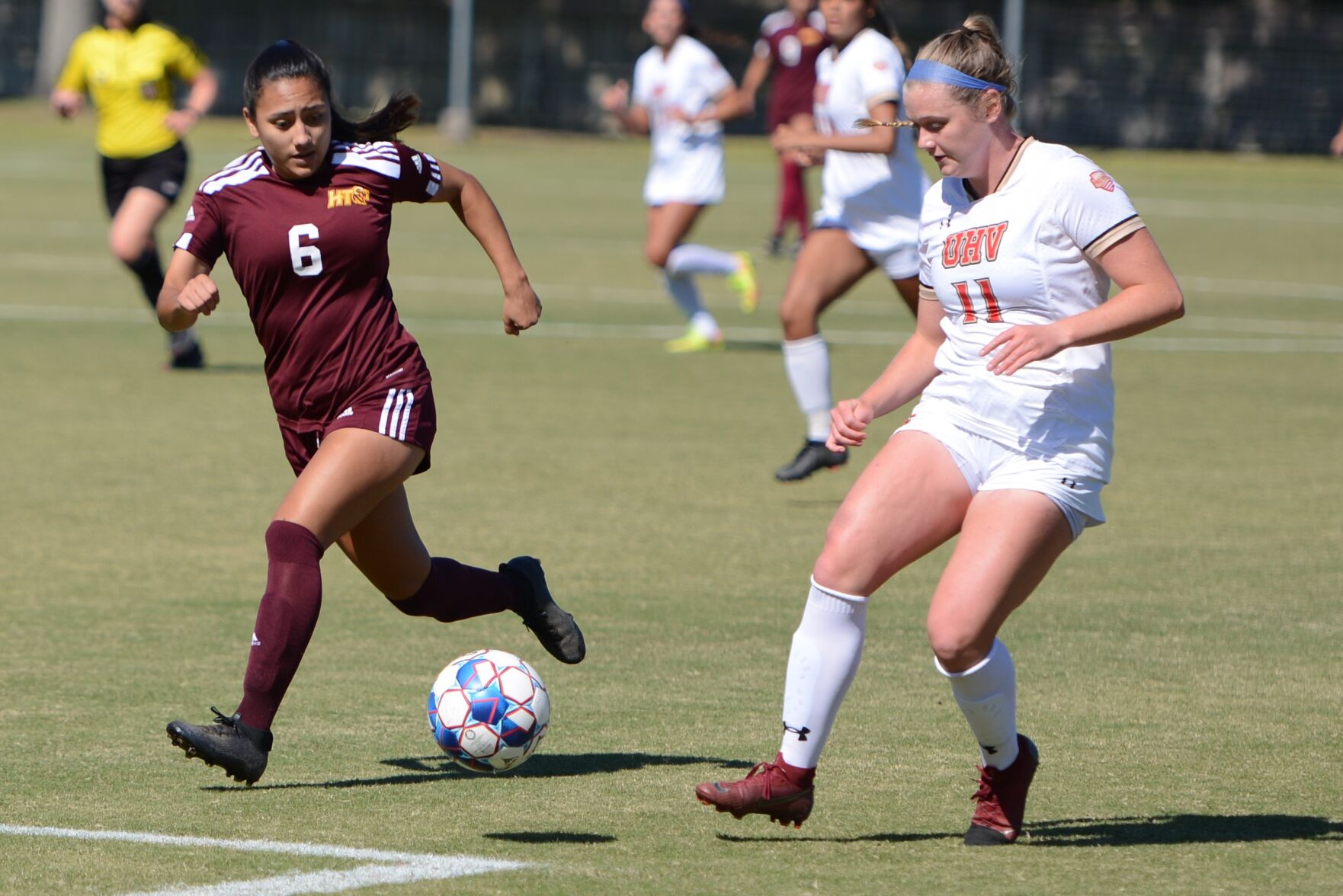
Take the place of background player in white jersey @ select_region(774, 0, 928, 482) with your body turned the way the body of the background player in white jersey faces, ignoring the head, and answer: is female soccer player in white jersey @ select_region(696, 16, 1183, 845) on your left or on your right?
on your left

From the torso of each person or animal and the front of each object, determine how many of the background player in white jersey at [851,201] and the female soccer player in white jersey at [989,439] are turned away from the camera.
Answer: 0

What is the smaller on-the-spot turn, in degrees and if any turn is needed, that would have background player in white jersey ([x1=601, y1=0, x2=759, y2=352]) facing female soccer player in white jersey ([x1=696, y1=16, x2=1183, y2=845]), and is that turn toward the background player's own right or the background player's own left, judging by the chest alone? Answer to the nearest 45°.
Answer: approximately 45° to the background player's own left

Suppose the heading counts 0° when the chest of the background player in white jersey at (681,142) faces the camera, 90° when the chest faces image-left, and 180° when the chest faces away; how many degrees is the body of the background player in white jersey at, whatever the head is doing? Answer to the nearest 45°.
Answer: approximately 45°

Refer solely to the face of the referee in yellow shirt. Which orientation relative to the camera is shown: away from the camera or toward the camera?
toward the camera

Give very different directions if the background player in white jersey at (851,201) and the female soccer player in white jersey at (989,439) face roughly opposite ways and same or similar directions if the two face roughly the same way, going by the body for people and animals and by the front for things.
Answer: same or similar directions

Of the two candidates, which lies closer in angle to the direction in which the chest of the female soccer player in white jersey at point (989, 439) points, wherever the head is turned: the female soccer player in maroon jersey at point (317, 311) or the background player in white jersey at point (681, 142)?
the female soccer player in maroon jersey

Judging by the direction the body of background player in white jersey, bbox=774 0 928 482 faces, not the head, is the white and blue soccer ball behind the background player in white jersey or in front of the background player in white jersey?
in front

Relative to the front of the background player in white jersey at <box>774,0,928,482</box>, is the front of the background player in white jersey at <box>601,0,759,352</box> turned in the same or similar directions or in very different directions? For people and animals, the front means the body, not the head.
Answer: same or similar directions

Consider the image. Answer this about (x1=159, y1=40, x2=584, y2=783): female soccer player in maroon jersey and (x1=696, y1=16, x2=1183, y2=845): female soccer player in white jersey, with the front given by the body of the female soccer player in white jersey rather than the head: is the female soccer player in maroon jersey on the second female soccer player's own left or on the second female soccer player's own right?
on the second female soccer player's own right

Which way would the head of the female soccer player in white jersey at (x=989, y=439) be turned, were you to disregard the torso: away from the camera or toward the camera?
toward the camera
